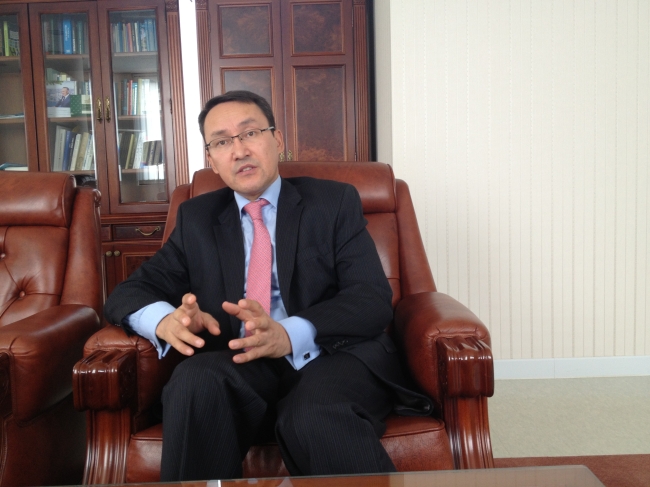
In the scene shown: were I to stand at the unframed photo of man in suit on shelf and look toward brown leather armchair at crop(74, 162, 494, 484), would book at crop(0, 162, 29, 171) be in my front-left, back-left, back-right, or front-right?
back-right

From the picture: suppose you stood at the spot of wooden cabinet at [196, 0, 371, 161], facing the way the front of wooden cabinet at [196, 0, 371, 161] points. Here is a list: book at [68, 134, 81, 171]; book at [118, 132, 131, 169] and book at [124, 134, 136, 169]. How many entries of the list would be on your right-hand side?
3

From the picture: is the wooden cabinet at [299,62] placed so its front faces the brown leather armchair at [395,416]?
yes

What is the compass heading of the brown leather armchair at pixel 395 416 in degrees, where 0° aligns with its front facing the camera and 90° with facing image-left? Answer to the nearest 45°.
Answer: approximately 0°

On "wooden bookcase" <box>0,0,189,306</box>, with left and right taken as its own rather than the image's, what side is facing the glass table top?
front

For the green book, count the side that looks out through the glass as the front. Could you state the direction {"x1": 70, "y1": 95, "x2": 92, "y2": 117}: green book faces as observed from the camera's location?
facing the viewer

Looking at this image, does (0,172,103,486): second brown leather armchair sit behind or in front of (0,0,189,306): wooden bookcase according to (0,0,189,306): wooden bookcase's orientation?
in front

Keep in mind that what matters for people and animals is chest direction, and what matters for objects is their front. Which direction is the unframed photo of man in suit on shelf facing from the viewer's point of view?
toward the camera

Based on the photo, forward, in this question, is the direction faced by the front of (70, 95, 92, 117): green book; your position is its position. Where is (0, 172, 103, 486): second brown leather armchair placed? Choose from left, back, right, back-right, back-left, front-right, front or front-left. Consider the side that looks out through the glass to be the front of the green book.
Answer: front

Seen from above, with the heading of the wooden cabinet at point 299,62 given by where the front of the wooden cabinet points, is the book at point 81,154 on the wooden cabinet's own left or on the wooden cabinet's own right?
on the wooden cabinet's own right

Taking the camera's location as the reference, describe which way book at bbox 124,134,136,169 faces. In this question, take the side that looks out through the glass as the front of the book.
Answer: facing the viewer

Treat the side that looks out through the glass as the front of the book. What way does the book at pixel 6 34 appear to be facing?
toward the camera
